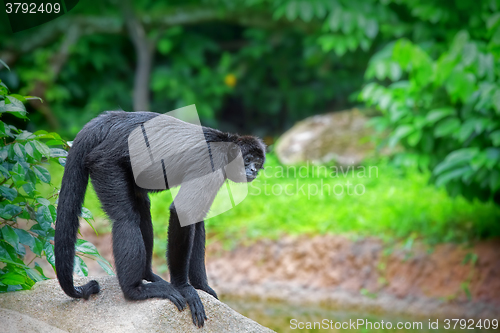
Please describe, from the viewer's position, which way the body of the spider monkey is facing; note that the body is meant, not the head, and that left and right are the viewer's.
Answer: facing to the right of the viewer
